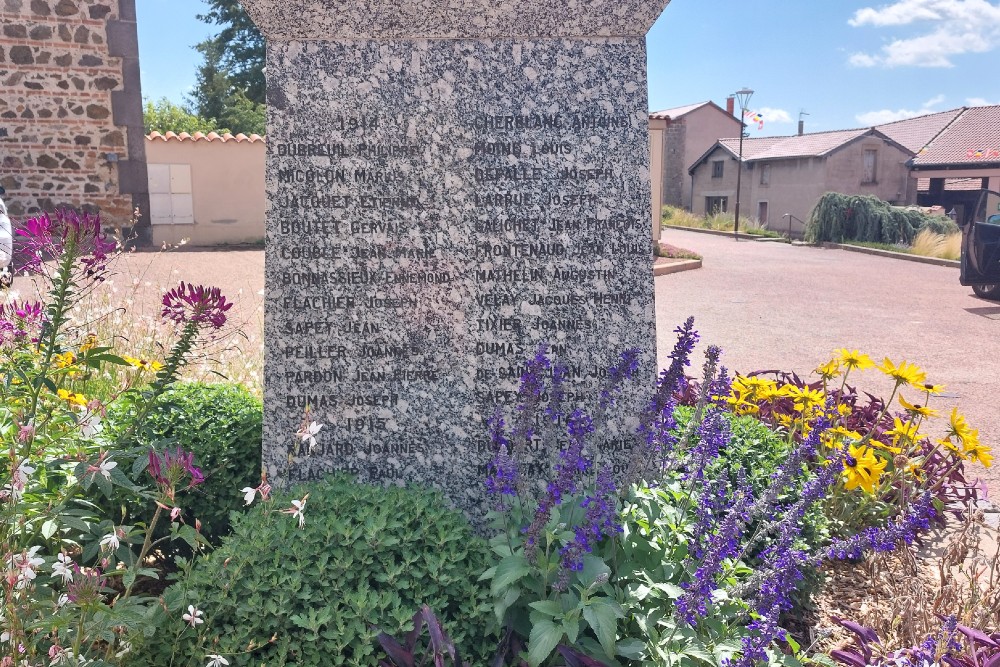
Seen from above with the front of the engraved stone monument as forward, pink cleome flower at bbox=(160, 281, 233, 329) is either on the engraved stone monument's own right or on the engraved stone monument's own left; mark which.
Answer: on the engraved stone monument's own right

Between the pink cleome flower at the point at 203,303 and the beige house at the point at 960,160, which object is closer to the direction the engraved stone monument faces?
the pink cleome flower

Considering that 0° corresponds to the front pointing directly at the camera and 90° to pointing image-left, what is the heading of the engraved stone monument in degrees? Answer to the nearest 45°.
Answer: approximately 0°

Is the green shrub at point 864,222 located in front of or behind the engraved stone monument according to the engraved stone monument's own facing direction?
behind

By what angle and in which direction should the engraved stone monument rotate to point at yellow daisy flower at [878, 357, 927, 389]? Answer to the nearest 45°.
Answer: approximately 90° to its left

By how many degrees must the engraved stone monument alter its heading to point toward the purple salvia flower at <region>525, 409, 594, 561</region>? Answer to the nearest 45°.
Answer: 0° — it already faces it

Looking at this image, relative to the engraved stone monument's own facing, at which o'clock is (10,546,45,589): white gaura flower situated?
The white gaura flower is roughly at 1 o'clock from the engraved stone monument.

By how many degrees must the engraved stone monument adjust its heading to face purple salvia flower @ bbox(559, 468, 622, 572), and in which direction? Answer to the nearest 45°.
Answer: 0° — it already faces it

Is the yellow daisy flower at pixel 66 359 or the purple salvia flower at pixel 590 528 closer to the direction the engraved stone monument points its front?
the purple salvia flower

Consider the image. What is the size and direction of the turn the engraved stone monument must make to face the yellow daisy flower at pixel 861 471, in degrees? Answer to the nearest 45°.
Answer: approximately 90° to its left

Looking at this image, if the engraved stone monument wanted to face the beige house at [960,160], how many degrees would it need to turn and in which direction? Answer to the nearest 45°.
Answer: approximately 135° to its left
